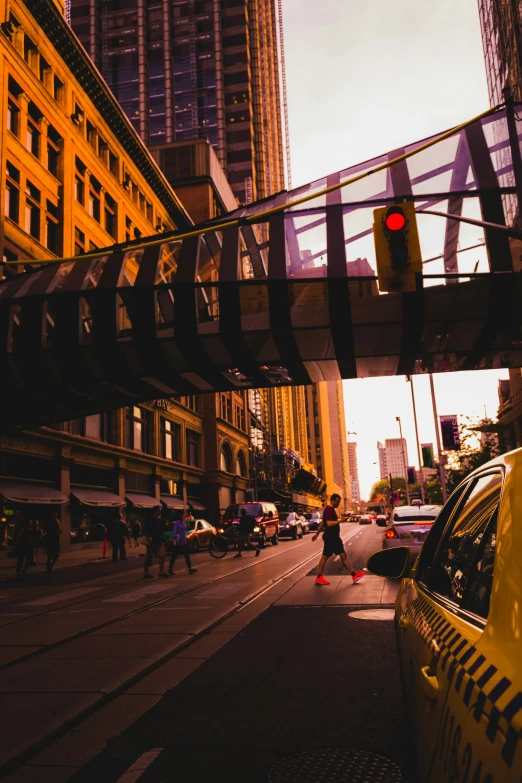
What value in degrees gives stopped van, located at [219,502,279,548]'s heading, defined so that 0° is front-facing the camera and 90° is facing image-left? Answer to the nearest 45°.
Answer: approximately 45°

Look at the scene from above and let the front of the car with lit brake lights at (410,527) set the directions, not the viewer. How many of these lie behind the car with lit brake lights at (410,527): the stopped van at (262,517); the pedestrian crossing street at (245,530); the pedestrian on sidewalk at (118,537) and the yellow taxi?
1

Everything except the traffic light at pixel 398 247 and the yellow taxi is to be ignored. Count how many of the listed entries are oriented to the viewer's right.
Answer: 0

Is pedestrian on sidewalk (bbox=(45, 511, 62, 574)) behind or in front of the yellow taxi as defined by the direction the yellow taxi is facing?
in front

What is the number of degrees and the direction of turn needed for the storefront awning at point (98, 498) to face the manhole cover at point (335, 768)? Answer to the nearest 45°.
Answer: approximately 45° to its right

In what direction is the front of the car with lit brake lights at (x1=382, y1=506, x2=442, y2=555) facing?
away from the camera

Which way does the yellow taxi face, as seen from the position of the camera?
facing away from the viewer and to the left of the viewer

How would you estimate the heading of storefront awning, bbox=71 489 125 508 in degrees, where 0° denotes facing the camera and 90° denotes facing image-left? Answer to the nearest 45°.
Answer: approximately 315°

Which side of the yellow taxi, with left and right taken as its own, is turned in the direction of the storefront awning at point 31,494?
front

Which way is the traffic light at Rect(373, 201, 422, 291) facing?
toward the camera

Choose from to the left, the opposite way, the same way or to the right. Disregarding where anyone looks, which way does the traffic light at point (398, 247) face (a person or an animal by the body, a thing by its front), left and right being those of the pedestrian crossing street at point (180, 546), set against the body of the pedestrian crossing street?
to the right

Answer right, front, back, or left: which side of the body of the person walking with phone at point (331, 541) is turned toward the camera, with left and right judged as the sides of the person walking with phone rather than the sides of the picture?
right

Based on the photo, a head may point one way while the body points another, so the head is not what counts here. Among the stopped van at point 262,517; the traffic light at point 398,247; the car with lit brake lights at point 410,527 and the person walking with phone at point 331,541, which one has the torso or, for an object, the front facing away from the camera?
the car with lit brake lights at point 410,527
